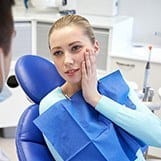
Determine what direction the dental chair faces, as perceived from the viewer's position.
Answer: facing the viewer and to the right of the viewer

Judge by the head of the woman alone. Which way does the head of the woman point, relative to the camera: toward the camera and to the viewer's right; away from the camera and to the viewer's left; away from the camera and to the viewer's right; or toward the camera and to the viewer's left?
toward the camera and to the viewer's left
